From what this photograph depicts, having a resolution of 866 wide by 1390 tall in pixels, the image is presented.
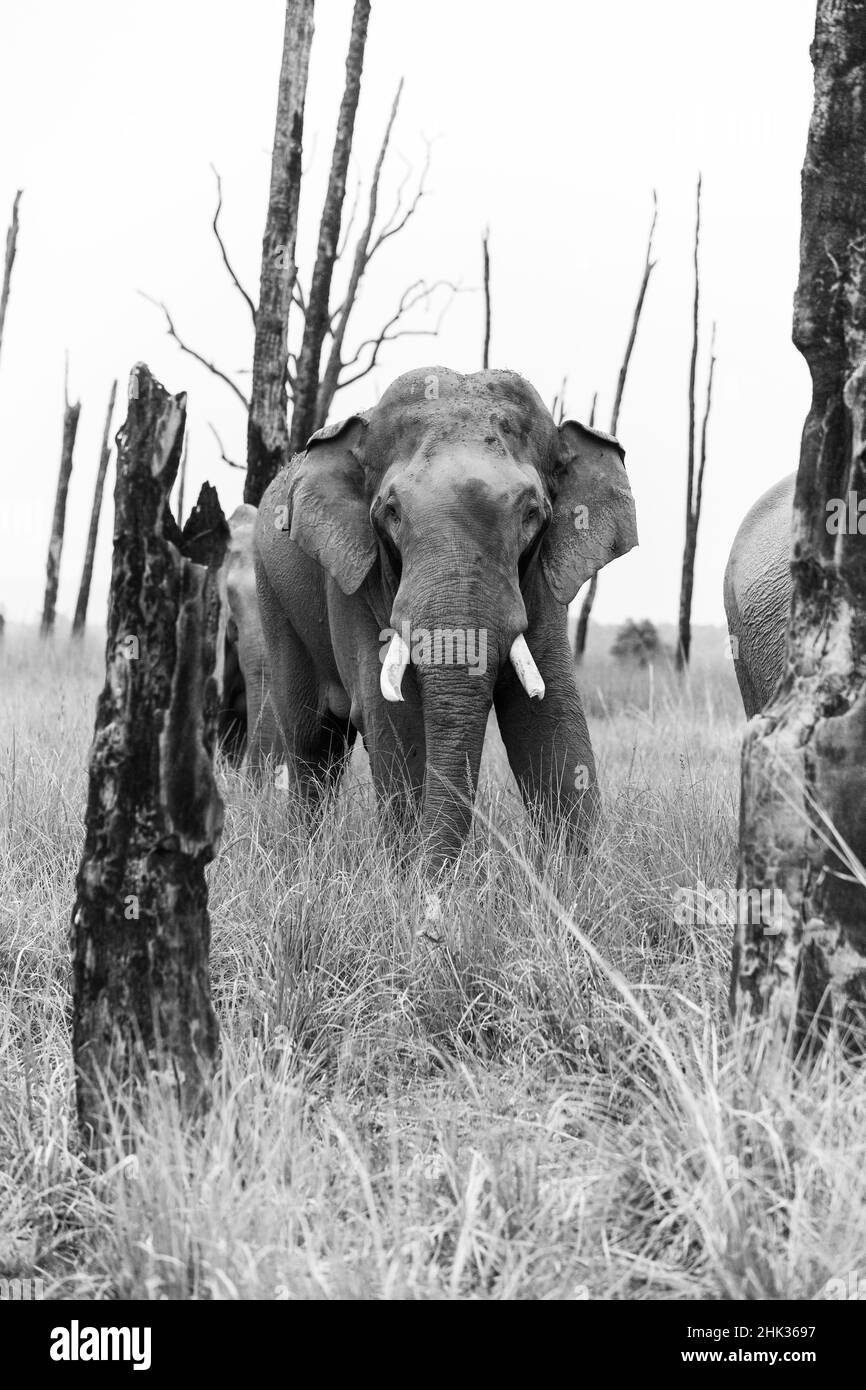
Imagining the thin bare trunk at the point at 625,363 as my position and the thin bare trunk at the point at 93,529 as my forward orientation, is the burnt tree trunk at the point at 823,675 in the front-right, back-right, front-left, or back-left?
back-left

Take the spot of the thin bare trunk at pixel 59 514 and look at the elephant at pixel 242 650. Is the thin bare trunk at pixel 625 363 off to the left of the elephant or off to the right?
left

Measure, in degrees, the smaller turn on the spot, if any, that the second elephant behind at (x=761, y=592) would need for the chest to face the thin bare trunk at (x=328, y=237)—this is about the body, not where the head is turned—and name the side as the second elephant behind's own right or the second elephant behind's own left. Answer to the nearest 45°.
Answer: approximately 135° to the second elephant behind's own left

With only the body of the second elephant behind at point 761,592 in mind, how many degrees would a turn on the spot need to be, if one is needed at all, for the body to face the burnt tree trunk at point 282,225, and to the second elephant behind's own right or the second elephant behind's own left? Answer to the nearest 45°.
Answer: approximately 135° to the second elephant behind's own left

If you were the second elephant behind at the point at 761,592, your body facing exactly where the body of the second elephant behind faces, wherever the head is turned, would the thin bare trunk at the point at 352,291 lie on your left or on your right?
on your left

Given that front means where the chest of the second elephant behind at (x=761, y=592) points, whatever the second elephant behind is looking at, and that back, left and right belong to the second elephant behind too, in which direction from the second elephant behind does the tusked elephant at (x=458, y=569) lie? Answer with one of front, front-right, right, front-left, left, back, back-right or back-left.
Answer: back-right

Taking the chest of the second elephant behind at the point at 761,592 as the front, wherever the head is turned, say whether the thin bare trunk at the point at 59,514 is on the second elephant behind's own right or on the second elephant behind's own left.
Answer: on the second elephant behind's own left

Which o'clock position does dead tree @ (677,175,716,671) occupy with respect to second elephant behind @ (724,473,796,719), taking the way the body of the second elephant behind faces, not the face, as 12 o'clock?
The dead tree is roughly at 9 o'clock from the second elephant behind.

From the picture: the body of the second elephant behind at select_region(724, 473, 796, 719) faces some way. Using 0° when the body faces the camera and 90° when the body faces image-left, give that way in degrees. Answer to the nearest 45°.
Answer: approximately 270°
